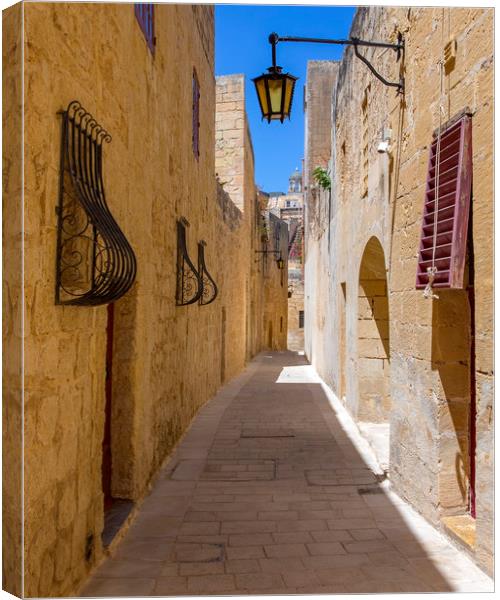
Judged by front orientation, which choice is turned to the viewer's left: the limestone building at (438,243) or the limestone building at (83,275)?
the limestone building at (438,243)

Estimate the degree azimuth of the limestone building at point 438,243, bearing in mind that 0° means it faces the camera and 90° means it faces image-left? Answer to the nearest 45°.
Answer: approximately 90°

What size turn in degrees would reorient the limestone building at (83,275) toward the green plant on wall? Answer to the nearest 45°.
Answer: approximately 45° to its left

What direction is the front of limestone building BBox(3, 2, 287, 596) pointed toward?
to the viewer's right

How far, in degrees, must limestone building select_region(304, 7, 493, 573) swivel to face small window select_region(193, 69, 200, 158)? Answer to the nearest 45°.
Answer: approximately 45° to its right

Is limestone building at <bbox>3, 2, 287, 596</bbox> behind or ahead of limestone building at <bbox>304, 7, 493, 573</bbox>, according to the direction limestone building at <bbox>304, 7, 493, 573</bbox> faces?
ahead

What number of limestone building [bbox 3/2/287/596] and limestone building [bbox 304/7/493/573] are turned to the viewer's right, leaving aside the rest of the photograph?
1

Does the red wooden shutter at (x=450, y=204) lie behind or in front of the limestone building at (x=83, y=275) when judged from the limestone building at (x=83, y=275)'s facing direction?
in front
